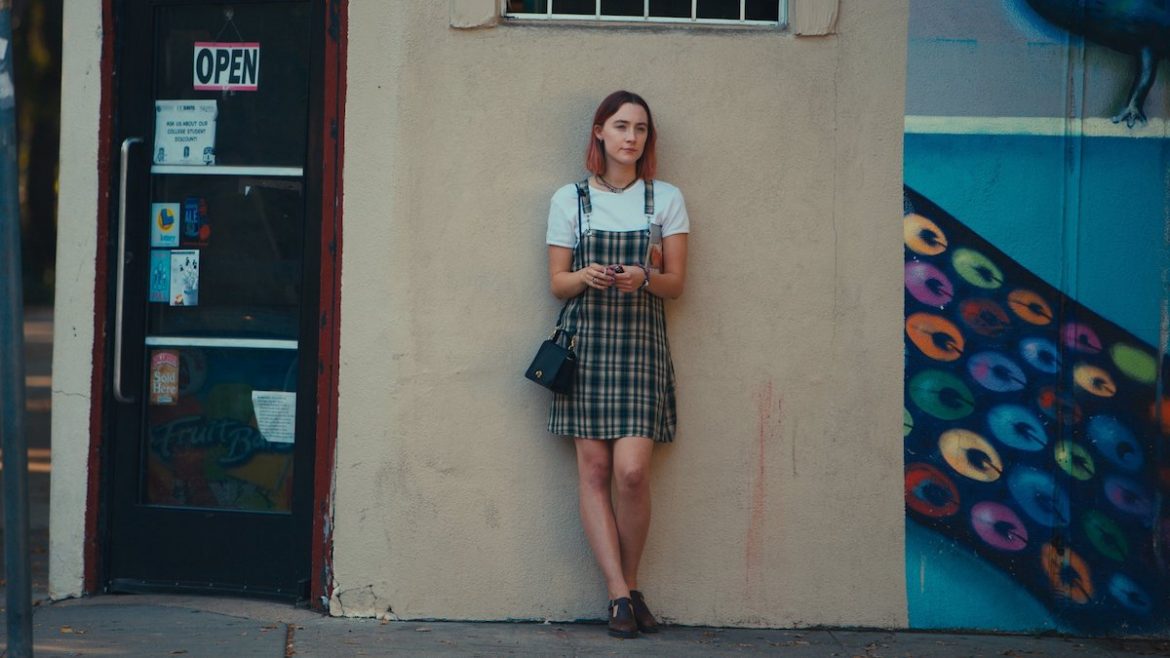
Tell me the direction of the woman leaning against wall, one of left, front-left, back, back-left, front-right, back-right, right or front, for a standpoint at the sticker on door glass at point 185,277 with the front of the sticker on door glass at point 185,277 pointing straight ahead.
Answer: front-left

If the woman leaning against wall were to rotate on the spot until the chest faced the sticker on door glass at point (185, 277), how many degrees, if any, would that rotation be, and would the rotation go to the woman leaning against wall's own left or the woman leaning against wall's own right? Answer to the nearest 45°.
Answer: approximately 90° to the woman leaning against wall's own right

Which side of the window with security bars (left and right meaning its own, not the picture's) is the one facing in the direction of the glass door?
right

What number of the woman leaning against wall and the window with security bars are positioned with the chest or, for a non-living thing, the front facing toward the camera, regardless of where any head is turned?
2

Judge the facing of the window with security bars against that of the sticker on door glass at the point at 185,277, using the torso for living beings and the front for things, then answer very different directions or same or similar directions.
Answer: same or similar directions

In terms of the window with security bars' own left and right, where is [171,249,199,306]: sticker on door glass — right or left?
on its right

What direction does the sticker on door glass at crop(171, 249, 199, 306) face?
toward the camera

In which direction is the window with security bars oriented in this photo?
toward the camera

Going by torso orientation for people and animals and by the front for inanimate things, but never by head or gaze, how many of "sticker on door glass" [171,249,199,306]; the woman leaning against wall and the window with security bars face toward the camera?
3

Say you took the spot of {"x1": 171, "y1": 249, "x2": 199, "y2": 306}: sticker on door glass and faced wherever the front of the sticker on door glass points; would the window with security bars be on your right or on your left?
on your left

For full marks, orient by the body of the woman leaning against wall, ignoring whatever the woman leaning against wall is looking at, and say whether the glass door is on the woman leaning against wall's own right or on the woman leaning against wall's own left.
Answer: on the woman leaning against wall's own right

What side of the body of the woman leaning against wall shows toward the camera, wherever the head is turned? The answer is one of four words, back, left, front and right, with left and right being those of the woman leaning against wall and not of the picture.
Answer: front

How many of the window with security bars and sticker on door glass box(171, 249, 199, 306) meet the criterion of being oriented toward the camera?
2
